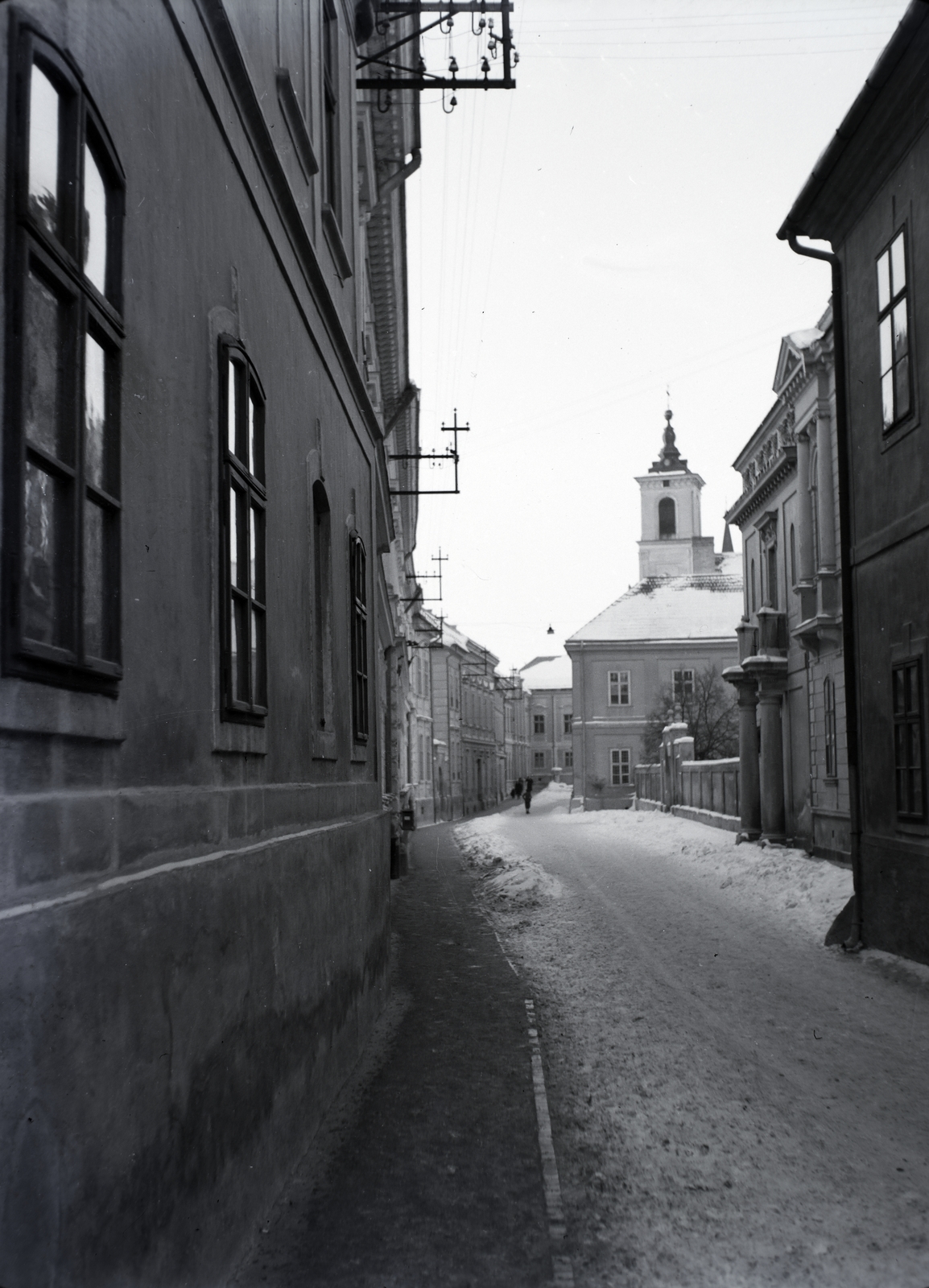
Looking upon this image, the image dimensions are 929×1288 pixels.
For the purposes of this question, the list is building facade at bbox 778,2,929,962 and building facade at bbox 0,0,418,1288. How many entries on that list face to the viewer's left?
1

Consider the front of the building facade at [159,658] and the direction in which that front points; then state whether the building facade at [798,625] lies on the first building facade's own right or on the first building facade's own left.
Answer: on the first building facade's own left

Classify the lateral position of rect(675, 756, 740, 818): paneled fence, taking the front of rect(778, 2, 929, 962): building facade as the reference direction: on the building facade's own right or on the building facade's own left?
on the building facade's own right

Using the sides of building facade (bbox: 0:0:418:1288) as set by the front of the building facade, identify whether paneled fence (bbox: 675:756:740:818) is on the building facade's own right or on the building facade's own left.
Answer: on the building facade's own left

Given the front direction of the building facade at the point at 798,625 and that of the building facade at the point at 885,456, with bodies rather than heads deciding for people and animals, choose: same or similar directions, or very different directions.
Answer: same or similar directions

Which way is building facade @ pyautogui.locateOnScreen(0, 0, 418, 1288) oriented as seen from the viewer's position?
to the viewer's right

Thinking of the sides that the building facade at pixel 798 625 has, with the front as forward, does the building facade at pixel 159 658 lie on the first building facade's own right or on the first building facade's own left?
on the first building facade's own left

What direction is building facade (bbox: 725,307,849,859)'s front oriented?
to the viewer's left

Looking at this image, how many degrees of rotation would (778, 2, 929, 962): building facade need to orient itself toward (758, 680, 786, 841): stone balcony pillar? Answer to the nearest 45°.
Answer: approximately 90° to its right

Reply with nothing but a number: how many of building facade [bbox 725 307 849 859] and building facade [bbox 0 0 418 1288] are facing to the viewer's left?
1

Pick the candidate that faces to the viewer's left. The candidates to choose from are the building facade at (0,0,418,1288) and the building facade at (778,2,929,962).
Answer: the building facade at (778,2,929,962)

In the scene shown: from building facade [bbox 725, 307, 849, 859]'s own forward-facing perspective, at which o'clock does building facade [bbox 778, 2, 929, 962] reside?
building facade [bbox 778, 2, 929, 962] is roughly at 9 o'clock from building facade [bbox 725, 307, 849, 859].

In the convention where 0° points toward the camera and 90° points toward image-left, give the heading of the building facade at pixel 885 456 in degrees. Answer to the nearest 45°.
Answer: approximately 90°

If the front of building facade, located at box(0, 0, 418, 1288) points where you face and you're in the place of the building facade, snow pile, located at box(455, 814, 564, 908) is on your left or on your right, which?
on your left
